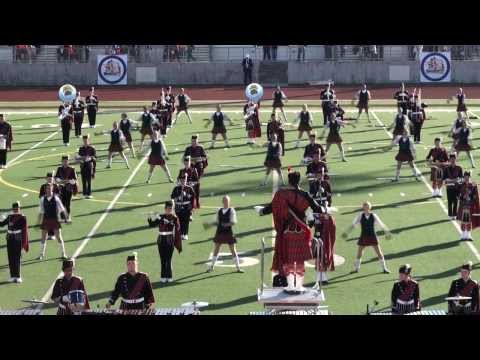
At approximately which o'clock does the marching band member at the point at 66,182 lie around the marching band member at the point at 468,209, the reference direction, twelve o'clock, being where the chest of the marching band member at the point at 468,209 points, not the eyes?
the marching band member at the point at 66,182 is roughly at 3 o'clock from the marching band member at the point at 468,209.

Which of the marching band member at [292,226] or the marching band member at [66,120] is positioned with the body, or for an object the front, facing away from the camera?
the marching band member at [292,226]

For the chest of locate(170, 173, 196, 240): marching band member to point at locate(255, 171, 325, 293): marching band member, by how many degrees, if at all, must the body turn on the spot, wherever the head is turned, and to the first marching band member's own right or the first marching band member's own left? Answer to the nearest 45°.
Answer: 0° — they already face them

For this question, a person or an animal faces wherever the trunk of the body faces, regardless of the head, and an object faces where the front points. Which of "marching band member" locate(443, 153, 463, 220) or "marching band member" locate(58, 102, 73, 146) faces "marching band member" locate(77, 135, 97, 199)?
"marching band member" locate(58, 102, 73, 146)

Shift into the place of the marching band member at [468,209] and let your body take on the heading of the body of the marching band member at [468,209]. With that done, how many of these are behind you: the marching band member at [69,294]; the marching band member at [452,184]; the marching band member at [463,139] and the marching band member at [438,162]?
3
